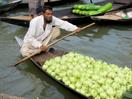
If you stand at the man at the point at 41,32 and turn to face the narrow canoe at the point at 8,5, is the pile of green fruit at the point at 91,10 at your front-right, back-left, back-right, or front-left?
front-right

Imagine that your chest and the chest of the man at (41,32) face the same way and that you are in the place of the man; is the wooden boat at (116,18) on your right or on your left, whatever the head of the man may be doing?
on your left

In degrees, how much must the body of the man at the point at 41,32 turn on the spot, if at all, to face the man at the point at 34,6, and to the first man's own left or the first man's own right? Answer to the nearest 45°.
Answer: approximately 135° to the first man's own left

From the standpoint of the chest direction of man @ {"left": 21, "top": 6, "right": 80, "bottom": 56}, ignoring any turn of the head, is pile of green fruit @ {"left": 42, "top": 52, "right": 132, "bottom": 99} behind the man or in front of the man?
in front

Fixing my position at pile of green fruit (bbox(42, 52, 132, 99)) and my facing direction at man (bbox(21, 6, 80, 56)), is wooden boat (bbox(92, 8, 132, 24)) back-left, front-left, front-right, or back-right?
front-right

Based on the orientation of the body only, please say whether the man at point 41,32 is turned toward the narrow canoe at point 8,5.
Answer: no

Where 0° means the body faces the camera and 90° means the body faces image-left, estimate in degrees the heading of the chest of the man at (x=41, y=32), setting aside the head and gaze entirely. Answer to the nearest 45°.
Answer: approximately 315°

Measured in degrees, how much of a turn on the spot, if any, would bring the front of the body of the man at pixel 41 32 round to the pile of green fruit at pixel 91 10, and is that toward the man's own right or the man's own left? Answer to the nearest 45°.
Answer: approximately 90° to the man's own left
